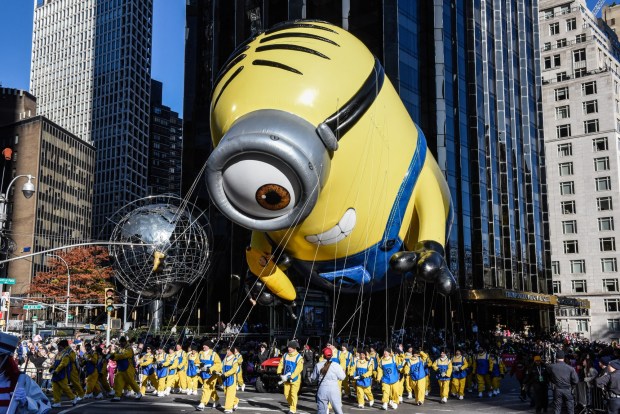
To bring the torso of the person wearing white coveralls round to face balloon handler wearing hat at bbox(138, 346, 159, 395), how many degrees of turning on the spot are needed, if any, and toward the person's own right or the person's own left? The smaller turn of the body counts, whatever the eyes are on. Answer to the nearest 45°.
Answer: approximately 45° to the person's own left

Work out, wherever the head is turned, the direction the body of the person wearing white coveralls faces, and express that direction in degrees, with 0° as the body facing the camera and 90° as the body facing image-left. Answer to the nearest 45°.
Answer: approximately 180°

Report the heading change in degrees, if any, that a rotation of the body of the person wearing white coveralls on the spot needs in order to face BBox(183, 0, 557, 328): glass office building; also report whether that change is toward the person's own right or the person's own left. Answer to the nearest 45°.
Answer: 0° — they already face it

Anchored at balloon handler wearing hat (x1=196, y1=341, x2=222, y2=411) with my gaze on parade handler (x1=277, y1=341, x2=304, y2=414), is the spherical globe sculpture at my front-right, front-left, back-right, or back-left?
back-left

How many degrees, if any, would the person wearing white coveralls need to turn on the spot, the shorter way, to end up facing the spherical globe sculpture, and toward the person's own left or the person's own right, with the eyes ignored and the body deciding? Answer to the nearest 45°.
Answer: approximately 45° to the person's own left

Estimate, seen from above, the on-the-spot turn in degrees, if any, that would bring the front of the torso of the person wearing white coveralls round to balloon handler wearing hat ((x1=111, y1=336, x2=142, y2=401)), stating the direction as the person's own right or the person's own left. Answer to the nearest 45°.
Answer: approximately 45° to the person's own left

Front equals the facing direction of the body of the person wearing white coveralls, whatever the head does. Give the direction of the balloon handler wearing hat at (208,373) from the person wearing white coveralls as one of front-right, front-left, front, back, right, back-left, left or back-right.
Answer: front-left

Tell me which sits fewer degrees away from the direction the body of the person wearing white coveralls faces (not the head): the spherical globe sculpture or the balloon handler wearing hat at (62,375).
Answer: the spherical globe sculpture
